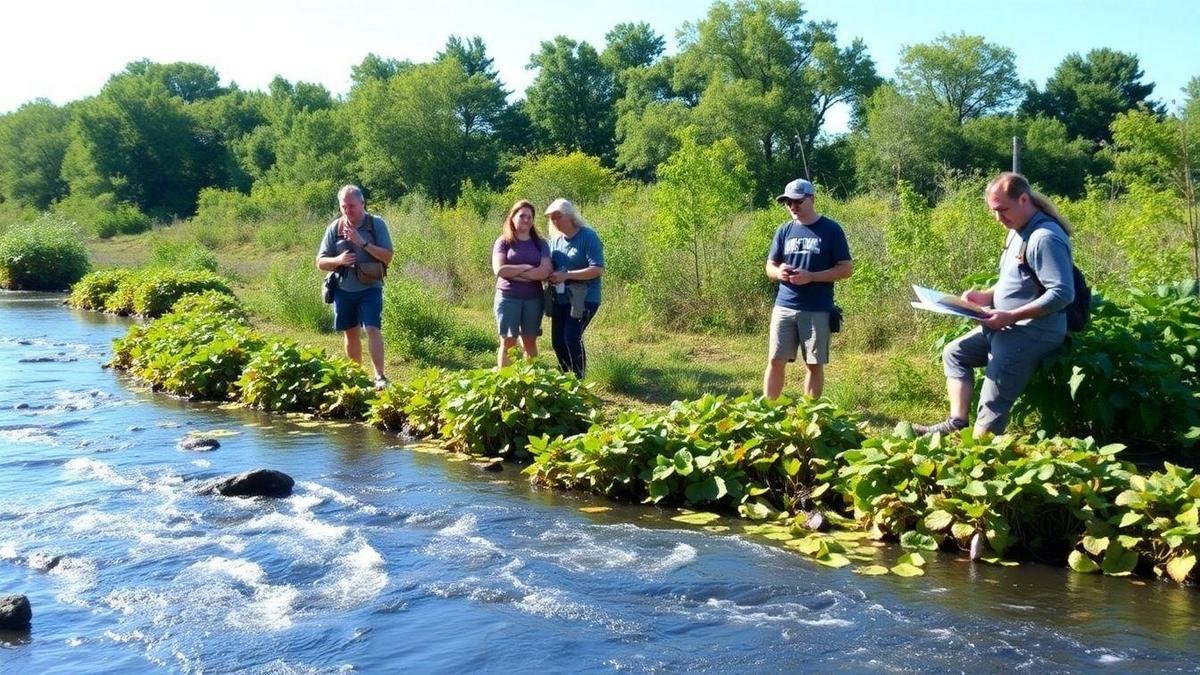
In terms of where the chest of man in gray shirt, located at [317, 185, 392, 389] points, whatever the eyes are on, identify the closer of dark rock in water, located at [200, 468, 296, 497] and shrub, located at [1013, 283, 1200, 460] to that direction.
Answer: the dark rock in water

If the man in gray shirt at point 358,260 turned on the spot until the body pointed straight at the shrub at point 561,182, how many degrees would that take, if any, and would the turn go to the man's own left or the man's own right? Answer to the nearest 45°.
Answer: approximately 180°

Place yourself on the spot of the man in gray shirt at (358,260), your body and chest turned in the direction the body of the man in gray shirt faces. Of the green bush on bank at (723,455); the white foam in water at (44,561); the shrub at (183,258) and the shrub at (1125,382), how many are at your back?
1

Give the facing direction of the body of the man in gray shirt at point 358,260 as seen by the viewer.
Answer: toward the camera

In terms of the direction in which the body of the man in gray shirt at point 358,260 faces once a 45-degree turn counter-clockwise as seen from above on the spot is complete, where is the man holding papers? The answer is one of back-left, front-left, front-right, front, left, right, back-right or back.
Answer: front

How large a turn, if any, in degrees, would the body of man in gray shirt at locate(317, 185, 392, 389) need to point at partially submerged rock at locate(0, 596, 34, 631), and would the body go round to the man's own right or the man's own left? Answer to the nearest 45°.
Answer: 0° — they already face it

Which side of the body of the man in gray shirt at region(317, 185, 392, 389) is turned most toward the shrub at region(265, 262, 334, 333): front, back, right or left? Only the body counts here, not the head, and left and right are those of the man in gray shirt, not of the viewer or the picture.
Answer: back

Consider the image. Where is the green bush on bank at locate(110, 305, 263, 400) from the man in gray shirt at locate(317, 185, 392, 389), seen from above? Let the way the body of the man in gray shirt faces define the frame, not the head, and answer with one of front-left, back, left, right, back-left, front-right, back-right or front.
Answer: back-right

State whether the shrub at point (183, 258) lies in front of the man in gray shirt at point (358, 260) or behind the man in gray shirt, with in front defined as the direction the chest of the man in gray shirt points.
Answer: behind

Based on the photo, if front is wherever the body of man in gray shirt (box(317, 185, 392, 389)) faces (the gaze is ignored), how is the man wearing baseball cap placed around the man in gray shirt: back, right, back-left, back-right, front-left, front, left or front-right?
front-left

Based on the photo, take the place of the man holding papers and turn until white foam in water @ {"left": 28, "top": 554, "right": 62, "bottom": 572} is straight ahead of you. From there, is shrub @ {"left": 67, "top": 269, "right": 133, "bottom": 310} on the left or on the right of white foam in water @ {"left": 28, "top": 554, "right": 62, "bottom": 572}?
right

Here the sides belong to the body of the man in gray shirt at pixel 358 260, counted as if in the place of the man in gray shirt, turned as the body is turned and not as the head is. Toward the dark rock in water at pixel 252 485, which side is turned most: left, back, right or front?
front

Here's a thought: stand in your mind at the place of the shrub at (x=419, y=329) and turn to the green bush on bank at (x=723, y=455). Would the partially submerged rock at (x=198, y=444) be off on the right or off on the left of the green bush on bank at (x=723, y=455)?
right

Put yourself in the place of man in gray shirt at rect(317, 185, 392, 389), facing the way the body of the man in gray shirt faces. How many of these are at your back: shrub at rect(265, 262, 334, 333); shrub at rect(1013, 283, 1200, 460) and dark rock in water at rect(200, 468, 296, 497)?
1
